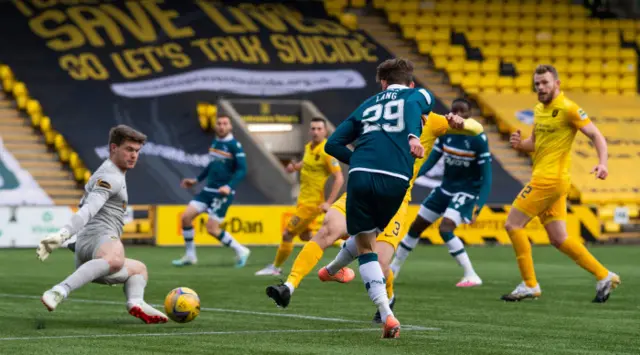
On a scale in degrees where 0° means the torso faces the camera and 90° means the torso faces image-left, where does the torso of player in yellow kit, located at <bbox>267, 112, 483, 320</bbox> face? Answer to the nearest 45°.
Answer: approximately 45°

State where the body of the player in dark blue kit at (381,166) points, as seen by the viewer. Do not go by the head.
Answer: away from the camera

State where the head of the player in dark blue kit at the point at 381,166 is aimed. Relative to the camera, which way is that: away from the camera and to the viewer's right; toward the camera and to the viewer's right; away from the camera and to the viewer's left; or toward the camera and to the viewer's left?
away from the camera and to the viewer's left

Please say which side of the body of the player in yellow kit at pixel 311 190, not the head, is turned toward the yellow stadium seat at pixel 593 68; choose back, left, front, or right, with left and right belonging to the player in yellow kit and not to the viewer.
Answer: back

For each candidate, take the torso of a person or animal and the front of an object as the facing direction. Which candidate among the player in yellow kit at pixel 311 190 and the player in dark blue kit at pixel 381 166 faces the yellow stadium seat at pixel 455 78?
the player in dark blue kit

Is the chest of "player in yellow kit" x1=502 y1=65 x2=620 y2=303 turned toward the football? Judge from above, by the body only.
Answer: yes
